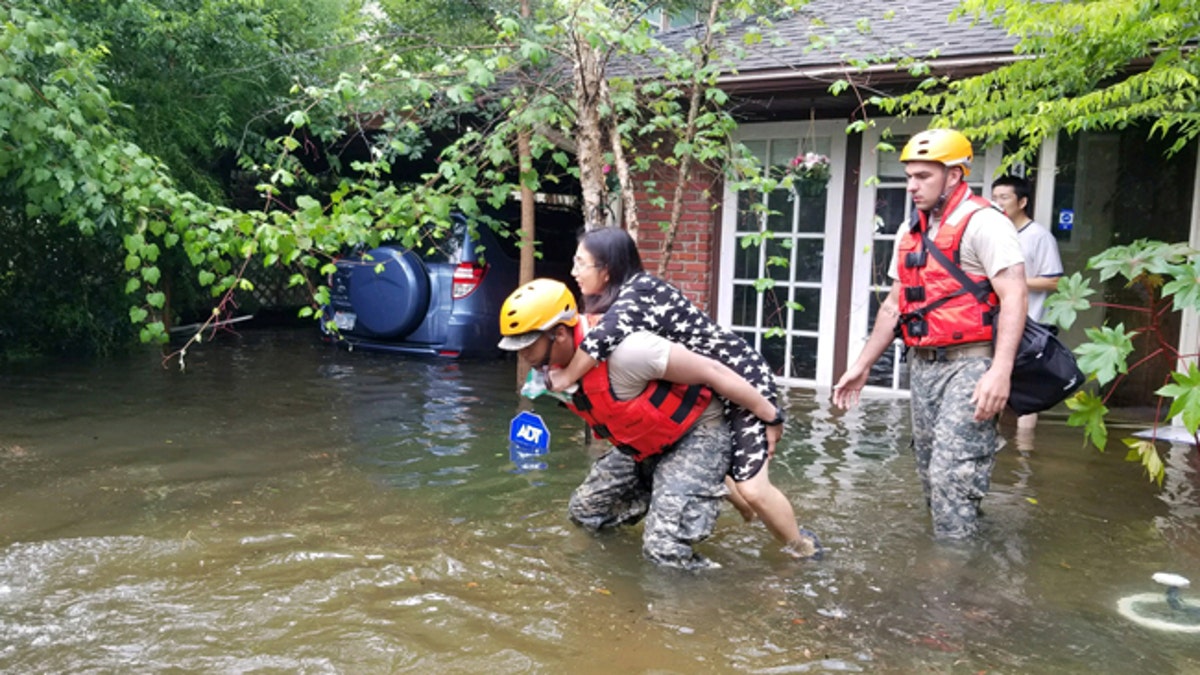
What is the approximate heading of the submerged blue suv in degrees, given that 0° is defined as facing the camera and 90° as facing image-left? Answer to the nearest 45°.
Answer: approximately 225°

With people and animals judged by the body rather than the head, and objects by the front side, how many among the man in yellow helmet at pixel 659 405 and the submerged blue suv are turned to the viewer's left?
1

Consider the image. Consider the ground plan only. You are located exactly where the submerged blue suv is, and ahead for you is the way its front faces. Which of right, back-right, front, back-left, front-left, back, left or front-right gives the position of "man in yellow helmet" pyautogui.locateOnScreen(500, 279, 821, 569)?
back-right

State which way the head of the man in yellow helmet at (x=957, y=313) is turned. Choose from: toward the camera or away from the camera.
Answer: toward the camera

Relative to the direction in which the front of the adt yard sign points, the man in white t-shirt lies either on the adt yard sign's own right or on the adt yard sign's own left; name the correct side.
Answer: on the adt yard sign's own left

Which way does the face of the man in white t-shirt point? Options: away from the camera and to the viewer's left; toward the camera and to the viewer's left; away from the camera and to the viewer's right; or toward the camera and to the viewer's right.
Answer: toward the camera and to the viewer's left

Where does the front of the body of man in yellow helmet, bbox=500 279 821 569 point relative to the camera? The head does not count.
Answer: to the viewer's left

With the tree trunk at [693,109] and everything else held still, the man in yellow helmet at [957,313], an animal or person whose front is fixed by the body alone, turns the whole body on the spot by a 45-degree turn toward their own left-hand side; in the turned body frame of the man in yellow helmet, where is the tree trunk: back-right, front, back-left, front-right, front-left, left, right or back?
back-right

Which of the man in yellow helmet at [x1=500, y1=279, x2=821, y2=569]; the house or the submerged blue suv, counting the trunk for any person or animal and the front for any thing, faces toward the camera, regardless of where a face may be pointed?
the house

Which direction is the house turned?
toward the camera

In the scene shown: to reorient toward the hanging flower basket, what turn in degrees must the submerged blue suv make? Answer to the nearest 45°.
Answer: approximately 90° to its right

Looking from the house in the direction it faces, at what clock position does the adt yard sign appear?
The adt yard sign is roughly at 1 o'clock from the house.

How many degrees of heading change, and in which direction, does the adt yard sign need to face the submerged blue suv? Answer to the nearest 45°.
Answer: approximately 180°

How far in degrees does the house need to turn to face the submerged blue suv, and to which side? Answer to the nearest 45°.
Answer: approximately 90° to its right

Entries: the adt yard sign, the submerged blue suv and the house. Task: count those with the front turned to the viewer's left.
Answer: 0

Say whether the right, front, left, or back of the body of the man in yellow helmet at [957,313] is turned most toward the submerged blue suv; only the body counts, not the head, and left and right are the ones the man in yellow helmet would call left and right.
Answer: right

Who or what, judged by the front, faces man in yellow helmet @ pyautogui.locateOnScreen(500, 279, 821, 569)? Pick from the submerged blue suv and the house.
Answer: the house
